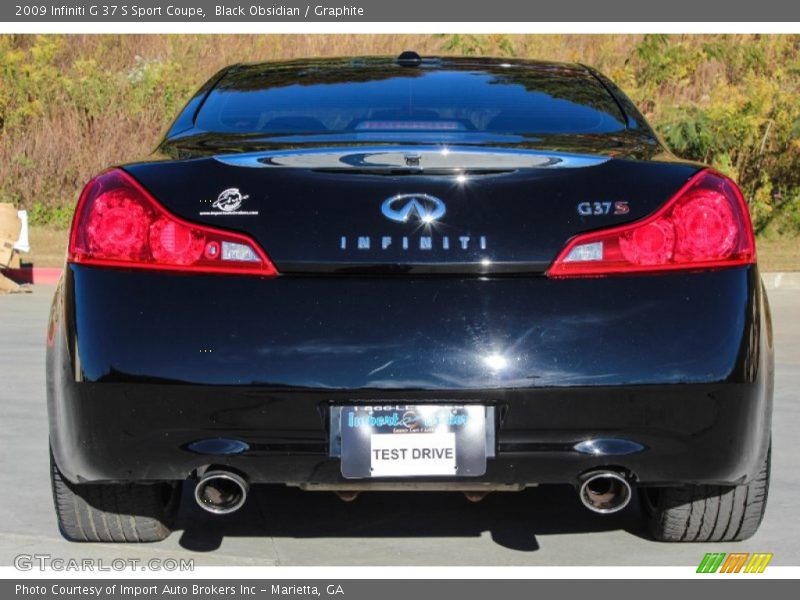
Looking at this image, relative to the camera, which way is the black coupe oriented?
away from the camera
